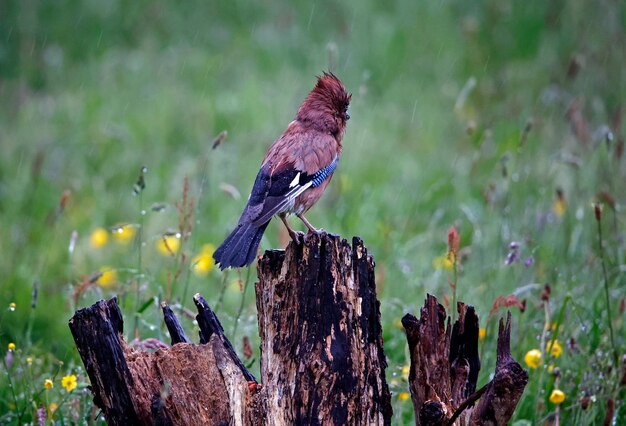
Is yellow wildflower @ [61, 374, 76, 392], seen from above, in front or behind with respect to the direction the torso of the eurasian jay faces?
behind

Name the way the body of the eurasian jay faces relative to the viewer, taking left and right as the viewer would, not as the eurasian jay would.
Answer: facing away from the viewer and to the right of the viewer
